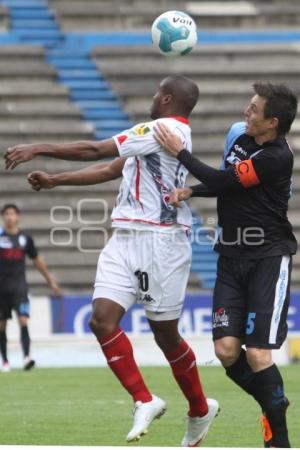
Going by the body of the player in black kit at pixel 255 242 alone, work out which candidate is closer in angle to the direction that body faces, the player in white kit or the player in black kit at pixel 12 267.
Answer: the player in white kit

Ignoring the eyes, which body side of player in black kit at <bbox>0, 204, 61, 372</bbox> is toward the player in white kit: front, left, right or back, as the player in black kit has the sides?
front

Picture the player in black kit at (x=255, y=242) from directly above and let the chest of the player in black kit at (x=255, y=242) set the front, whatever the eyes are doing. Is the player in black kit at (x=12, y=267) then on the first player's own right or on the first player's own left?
on the first player's own right

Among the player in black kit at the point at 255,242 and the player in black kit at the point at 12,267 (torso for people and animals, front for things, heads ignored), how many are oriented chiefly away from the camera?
0

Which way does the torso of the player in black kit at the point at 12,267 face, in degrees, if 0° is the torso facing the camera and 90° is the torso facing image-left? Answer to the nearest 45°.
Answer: approximately 0°

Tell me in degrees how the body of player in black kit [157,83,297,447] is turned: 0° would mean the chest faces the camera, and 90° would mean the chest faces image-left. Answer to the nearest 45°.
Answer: approximately 45°

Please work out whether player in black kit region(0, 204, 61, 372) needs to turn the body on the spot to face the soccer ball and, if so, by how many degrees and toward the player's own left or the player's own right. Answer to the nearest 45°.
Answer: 0° — they already face it

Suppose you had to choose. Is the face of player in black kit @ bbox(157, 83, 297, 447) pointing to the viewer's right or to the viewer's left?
to the viewer's left

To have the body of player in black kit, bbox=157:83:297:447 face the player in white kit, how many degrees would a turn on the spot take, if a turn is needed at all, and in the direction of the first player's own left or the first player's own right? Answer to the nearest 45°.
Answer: approximately 45° to the first player's own right
